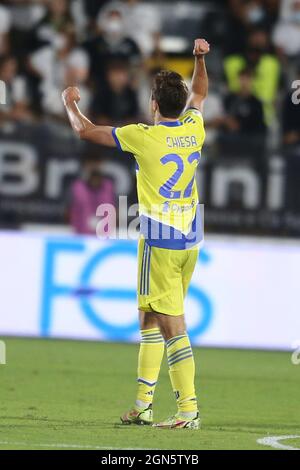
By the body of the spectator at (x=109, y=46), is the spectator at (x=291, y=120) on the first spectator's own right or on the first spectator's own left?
on the first spectator's own left

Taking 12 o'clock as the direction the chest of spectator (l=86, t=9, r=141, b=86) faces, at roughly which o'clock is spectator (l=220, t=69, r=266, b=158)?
spectator (l=220, t=69, r=266, b=158) is roughly at 10 o'clock from spectator (l=86, t=9, r=141, b=86).

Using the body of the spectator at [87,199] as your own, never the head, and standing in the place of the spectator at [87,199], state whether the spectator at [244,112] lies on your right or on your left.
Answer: on your left

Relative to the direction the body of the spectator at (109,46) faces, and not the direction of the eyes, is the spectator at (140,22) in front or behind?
behind

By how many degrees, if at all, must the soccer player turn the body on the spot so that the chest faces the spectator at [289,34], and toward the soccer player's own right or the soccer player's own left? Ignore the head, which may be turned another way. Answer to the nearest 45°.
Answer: approximately 45° to the soccer player's own right

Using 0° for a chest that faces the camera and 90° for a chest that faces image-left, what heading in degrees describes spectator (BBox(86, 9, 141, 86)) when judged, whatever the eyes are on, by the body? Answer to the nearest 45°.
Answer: approximately 0°

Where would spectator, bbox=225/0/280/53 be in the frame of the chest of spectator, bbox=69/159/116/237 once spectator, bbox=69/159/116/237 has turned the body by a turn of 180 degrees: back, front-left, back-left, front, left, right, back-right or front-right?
front-right

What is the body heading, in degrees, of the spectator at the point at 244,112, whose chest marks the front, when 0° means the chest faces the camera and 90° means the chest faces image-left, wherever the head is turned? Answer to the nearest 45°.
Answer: approximately 0°

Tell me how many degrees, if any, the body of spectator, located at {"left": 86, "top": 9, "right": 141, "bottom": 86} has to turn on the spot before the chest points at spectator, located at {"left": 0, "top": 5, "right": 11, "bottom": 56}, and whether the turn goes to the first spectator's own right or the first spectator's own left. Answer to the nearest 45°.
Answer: approximately 90° to the first spectator's own right

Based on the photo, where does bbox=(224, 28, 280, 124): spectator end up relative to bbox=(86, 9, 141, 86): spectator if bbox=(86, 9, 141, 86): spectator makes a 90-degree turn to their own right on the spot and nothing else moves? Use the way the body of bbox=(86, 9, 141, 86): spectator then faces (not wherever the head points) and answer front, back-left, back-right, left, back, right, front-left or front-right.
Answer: back

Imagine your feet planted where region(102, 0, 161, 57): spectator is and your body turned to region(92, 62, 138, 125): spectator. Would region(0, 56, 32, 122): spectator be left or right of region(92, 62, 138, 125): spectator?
right
